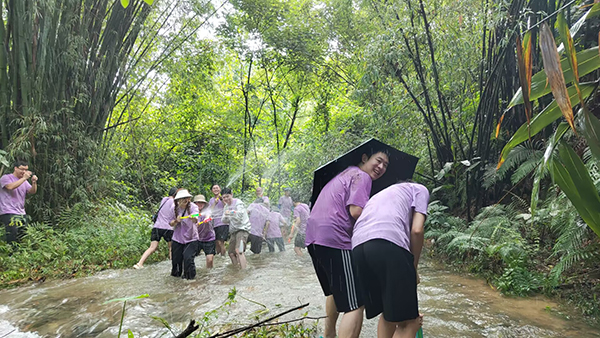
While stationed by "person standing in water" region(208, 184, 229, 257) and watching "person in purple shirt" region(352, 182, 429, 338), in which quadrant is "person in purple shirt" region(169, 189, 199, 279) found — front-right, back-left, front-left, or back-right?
front-right

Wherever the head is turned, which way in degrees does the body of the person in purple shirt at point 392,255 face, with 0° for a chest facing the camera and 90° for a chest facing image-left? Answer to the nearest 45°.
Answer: approximately 225°

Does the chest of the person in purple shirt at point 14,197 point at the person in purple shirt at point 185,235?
yes

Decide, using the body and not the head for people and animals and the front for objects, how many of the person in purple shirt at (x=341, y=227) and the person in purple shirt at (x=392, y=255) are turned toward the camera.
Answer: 0

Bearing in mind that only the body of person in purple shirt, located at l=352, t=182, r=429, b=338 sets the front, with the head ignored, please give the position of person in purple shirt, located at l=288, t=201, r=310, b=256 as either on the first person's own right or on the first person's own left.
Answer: on the first person's own left

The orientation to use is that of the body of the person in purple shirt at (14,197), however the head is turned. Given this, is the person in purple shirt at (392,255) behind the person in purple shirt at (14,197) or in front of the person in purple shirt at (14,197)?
in front

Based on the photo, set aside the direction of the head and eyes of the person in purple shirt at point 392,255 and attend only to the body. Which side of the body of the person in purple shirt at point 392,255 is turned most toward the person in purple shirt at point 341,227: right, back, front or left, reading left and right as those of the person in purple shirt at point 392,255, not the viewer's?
left

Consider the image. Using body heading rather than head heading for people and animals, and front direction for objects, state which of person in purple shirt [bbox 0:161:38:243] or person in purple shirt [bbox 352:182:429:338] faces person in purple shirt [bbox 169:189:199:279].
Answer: person in purple shirt [bbox 0:161:38:243]

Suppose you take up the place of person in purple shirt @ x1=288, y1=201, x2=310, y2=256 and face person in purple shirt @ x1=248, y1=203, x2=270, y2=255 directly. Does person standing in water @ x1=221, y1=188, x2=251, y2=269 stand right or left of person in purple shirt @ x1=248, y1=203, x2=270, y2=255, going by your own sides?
left

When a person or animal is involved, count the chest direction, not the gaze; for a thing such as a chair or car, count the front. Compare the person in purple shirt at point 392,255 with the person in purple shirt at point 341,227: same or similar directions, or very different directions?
same or similar directions
